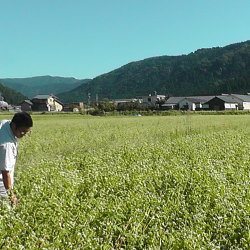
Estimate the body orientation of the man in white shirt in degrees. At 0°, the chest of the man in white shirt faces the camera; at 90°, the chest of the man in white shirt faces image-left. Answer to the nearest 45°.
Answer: approximately 270°
